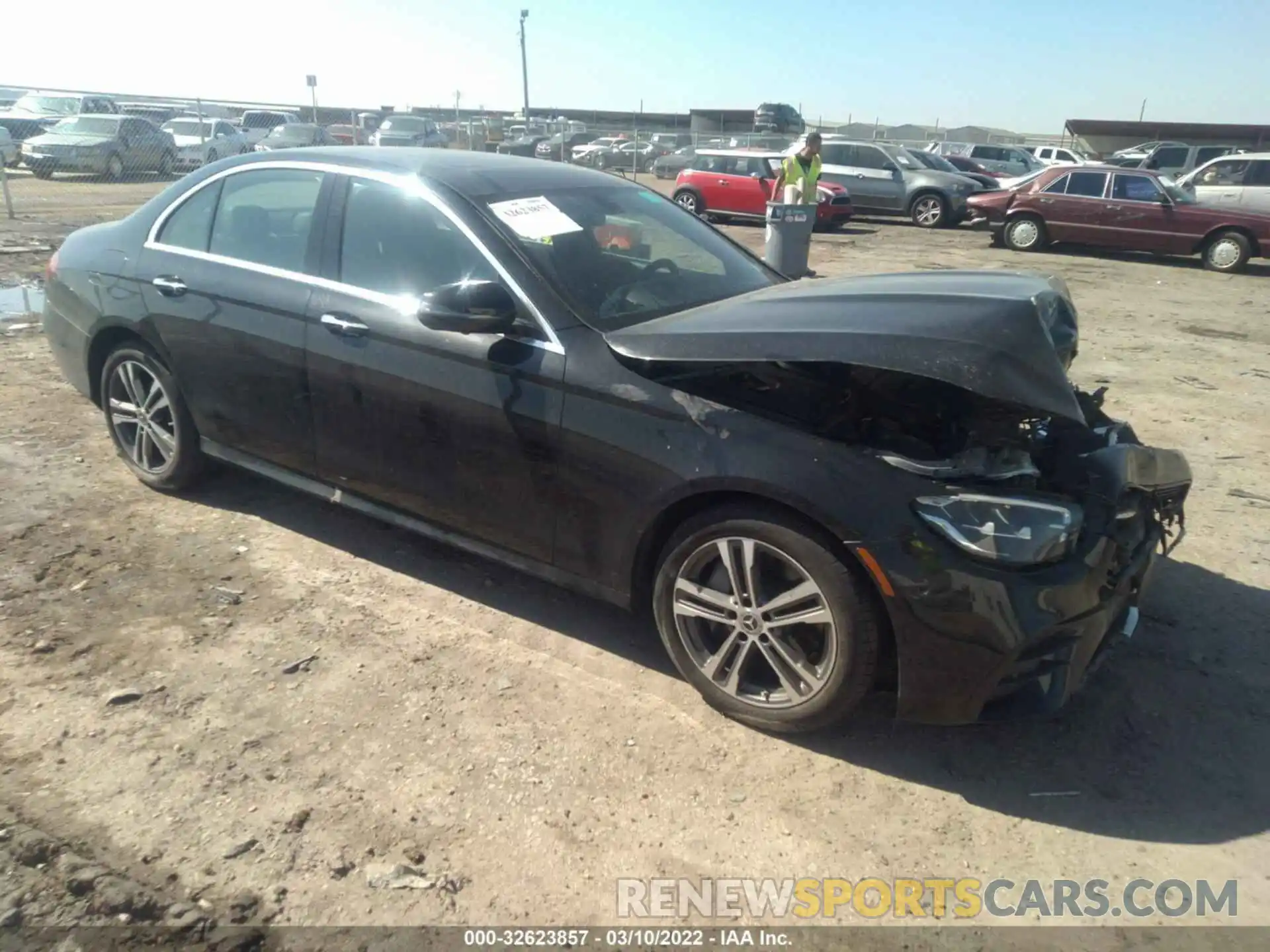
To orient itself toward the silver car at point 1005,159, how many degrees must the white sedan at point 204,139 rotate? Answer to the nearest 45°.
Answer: approximately 135° to its left

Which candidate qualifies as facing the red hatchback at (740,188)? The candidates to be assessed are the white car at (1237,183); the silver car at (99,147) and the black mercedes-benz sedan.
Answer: the white car at (1237,183)

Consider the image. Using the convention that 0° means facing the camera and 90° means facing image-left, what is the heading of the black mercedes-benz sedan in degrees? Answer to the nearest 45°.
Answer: approximately 315°

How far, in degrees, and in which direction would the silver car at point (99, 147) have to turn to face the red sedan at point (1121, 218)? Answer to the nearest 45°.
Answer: approximately 90° to its left

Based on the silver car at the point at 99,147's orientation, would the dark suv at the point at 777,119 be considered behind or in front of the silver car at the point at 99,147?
behind

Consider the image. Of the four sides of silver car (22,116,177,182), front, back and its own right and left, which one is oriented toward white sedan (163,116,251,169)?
back

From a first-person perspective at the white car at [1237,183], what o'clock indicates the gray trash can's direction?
The gray trash can is roughly at 10 o'clock from the white car.

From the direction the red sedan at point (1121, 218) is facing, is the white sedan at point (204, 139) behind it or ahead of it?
behind

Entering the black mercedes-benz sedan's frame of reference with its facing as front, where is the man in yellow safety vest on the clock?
The man in yellow safety vest is roughly at 8 o'clock from the black mercedes-benz sedan.

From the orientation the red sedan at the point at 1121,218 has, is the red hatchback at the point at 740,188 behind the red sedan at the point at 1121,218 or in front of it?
behind

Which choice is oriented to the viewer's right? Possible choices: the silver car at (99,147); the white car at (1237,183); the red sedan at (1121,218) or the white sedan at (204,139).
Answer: the red sedan

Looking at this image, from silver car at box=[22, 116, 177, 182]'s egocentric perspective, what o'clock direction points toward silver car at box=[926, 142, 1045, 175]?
silver car at box=[926, 142, 1045, 175] is roughly at 8 o'clock from silver car at box=[22, 116, 177, 182].

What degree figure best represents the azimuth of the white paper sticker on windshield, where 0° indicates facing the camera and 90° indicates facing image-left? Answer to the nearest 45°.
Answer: approximately 315°

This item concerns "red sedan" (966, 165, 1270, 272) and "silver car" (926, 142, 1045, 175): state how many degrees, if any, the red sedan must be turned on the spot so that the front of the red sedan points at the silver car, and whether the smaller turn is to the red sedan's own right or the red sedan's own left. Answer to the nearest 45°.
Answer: approximately 90° to the red sedan's own left

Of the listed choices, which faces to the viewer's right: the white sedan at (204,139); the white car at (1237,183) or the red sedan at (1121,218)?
the red sedan

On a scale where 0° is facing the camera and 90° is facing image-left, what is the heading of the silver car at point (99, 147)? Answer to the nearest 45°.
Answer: approximately 45°

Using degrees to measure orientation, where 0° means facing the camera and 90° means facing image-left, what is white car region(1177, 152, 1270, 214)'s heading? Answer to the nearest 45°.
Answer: approximately 90°
